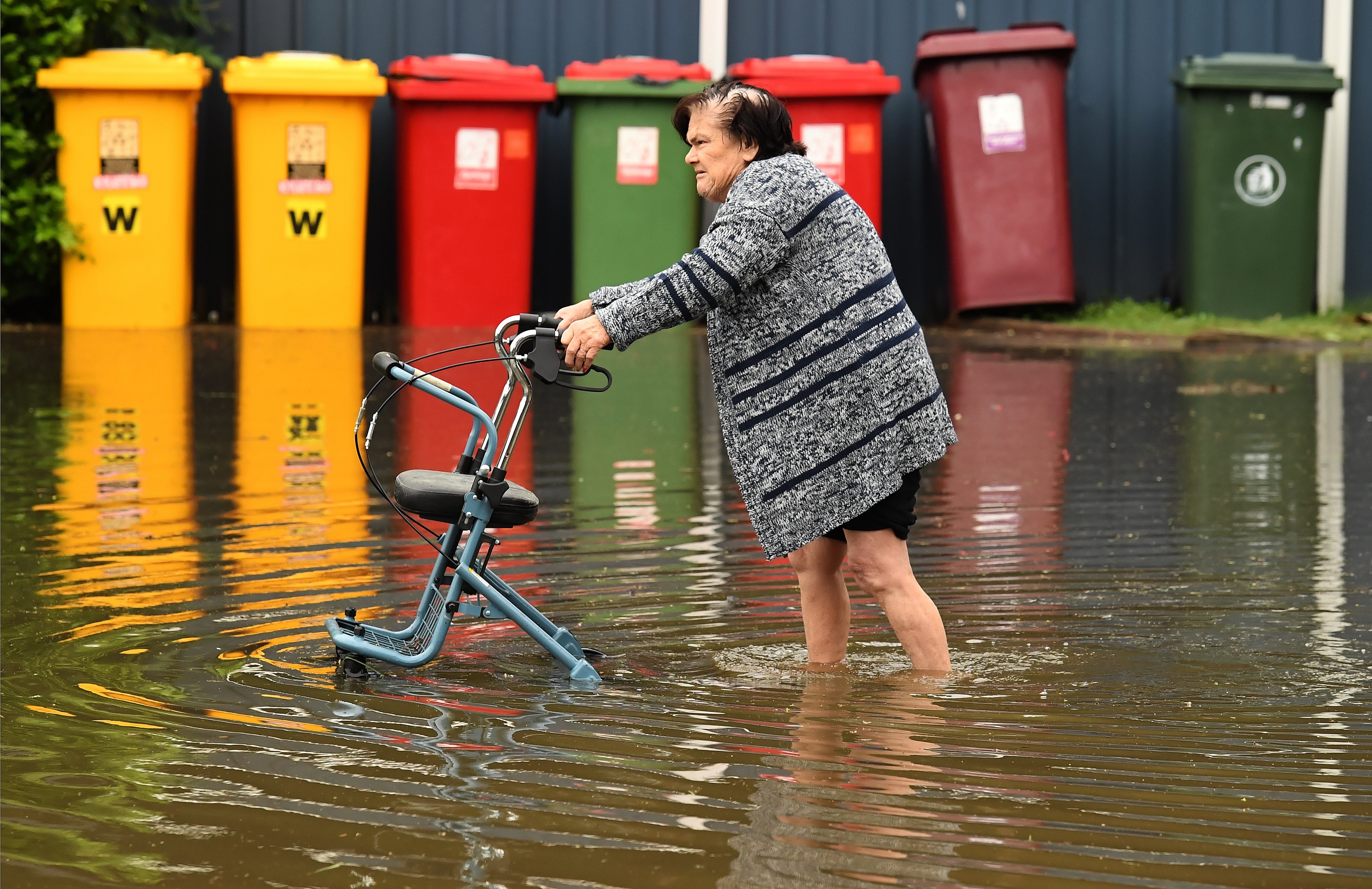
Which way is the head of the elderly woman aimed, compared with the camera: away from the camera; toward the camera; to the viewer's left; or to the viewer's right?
to the viewer's left

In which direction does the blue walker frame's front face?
to the viewer's left

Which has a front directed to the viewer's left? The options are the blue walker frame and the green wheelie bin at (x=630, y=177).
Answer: the blue walker frame

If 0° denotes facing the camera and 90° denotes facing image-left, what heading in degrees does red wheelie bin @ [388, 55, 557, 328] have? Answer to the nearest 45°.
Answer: approximately 0°

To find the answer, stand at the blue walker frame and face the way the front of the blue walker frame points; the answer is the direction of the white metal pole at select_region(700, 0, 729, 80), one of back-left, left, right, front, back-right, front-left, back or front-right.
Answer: right

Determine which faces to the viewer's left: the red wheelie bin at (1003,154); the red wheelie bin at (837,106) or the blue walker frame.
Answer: the blue walker frame

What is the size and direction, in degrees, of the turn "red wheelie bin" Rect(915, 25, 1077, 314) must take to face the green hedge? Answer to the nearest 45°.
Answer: approximately 90° to its right

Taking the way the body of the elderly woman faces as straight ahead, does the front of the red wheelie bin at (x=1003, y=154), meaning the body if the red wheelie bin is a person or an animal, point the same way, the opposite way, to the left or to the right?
to the left

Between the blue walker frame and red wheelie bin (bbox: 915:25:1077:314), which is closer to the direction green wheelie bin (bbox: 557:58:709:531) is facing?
the blue walker frame

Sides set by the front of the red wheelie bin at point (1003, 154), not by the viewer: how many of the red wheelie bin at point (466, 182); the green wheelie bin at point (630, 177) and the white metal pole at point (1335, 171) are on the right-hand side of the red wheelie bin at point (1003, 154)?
2

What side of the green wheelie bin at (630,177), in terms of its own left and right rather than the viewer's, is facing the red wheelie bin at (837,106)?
left

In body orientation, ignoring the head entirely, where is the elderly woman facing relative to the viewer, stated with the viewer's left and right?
facing to the left of the viewer

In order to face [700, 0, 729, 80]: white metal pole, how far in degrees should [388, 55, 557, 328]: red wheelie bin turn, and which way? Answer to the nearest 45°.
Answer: approximately 135° to its left

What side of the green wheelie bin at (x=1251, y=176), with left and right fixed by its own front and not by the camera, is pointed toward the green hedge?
right

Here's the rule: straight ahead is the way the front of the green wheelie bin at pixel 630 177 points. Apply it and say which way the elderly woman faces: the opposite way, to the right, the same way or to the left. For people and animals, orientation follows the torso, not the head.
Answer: to the right
